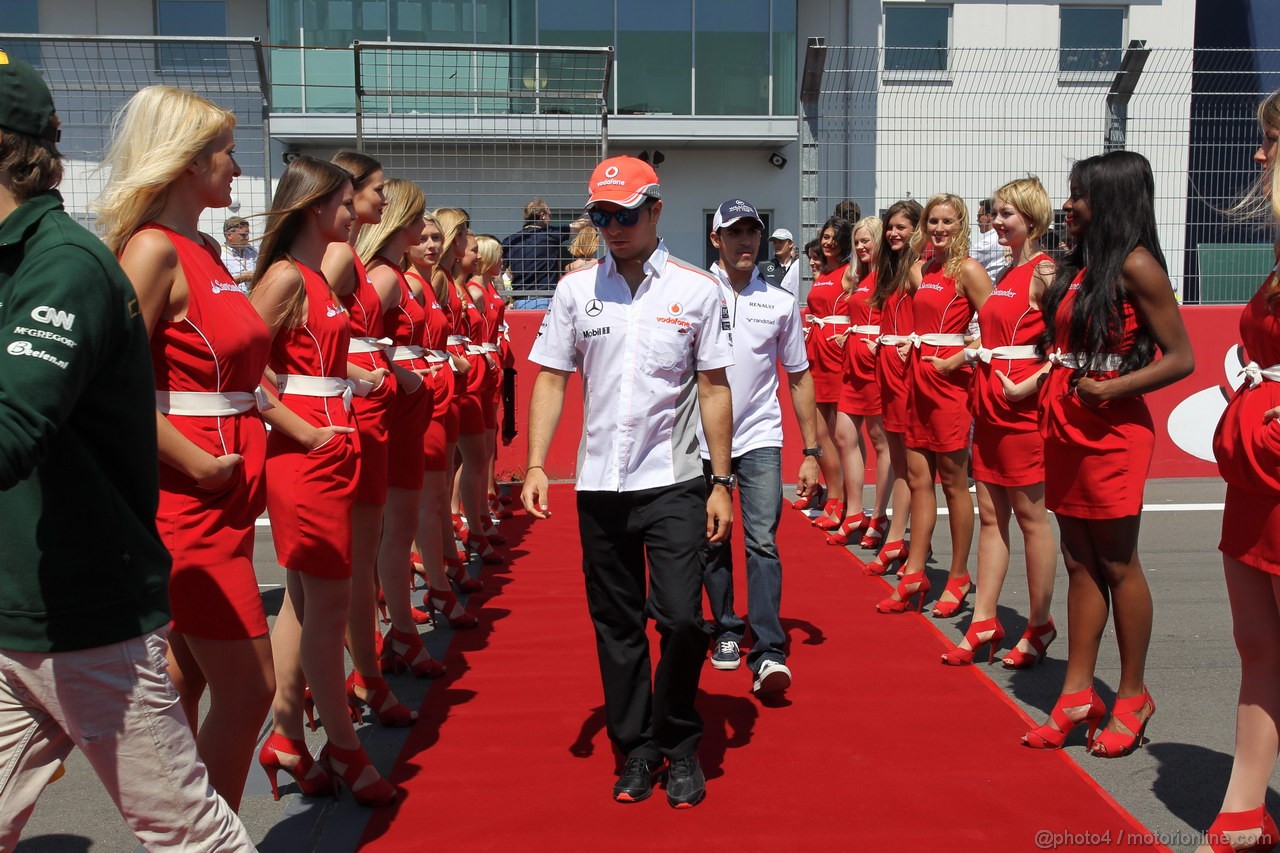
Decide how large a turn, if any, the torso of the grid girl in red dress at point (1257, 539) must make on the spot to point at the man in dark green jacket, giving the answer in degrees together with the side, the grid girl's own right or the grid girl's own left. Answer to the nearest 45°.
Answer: approximately 45° to the grid girl's own left

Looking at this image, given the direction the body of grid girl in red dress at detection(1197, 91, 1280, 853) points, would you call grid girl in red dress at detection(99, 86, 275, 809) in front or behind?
in front

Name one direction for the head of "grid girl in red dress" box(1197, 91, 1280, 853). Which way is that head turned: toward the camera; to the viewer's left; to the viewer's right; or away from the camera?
to the viewer's left

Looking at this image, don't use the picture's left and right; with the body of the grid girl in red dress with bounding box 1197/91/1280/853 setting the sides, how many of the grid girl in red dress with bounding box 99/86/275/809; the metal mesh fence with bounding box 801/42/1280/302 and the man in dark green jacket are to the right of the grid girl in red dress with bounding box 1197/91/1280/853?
1

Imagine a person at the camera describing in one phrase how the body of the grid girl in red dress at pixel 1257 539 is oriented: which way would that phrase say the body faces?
to the viewer's left

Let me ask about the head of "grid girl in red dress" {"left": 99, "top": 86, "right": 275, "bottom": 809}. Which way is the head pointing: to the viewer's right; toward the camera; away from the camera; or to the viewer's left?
to the viewer's right
